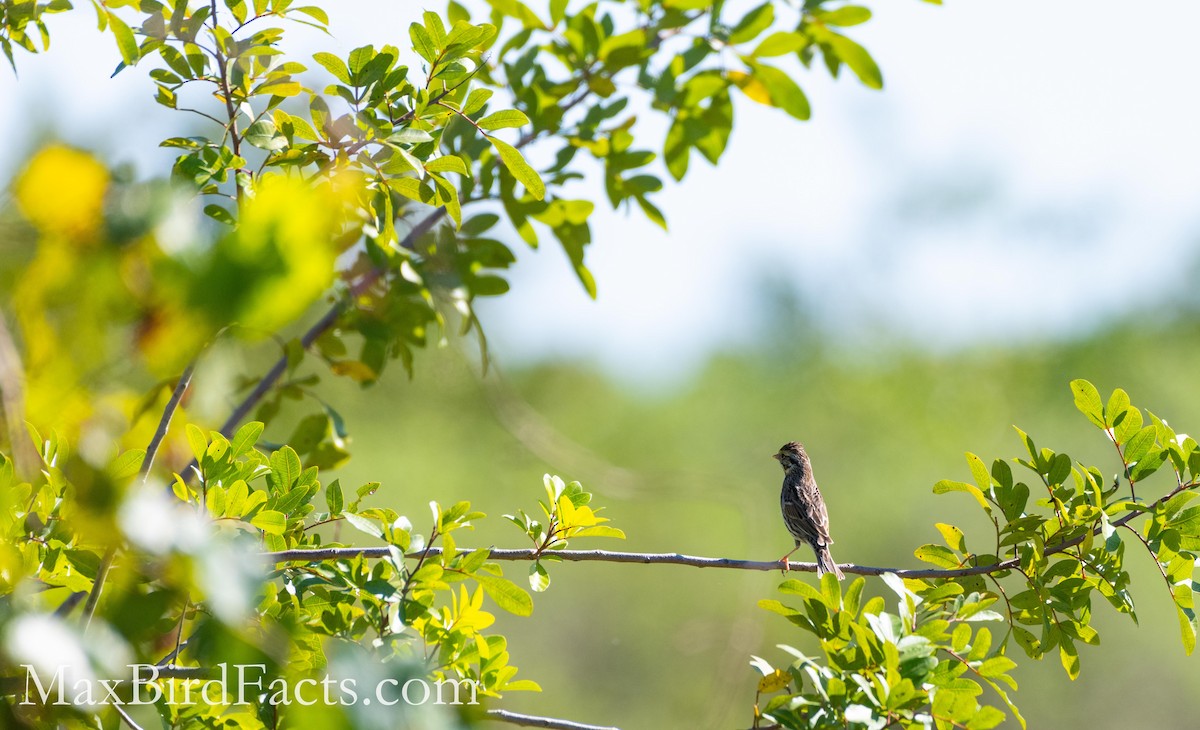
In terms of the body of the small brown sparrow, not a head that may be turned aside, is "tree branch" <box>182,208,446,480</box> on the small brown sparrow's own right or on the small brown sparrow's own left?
on the small brown sparrow's own left

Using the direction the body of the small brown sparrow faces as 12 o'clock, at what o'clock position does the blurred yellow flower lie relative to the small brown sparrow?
The blurred yellow flower is roughly at 8 o'clock from the small brown sparrow.

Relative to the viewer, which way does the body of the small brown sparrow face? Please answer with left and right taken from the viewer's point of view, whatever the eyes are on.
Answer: facing away from the viewer and to the left of the viewer

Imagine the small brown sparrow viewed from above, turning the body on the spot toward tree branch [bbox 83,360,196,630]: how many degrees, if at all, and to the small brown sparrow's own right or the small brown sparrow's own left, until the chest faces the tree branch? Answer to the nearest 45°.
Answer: approximately 45° to the small brown sparrow's own left

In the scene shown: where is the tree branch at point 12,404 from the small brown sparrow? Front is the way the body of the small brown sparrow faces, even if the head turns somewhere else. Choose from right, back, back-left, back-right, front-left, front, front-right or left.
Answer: back-left
